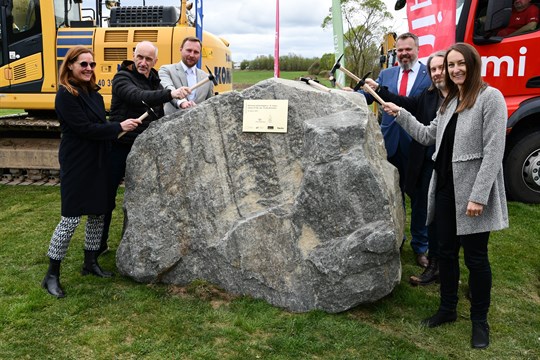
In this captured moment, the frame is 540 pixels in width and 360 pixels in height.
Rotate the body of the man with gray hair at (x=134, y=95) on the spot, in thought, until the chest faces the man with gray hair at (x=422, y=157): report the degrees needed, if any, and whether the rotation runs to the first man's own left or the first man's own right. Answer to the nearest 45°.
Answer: approximately 45° to the first man's own left

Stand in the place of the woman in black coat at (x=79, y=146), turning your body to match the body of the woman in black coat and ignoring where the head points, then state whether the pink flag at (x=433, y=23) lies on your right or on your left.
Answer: on your left

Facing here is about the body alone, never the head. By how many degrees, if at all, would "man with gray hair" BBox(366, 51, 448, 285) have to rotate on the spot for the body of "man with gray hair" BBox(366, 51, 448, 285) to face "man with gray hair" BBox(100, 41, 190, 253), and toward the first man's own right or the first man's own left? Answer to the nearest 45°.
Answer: approximately 45° to the first man's own right

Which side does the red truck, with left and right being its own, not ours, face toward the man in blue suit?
front

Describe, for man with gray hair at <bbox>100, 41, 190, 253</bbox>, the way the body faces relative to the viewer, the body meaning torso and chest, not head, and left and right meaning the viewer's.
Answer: facing the viewer and to the right of the viewer

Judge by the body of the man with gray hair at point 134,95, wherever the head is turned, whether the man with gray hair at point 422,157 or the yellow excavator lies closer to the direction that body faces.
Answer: the man with gray hair

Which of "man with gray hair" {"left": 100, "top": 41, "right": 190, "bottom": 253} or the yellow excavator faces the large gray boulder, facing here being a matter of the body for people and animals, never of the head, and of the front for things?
the man with gray hair

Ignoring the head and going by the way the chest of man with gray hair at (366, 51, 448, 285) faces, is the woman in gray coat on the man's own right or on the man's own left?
on the man's own left

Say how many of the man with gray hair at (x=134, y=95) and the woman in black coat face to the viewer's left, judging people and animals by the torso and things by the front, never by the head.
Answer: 0

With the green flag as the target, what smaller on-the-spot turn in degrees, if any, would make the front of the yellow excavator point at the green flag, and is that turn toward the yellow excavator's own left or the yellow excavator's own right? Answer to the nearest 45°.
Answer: approximately 180°

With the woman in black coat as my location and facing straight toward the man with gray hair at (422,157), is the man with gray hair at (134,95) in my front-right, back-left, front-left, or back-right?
front-left

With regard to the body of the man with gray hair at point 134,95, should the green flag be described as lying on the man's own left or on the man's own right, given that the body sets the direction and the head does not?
on the man's own left

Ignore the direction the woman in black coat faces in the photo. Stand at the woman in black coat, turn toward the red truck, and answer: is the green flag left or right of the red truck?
left

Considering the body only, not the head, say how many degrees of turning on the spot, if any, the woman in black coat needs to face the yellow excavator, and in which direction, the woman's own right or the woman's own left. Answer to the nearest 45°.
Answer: approximately 135° to the woman's own left

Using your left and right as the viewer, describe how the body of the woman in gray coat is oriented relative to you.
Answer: facing the viewer and to the left of the viewer

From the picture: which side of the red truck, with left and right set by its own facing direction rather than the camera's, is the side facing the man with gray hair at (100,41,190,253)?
front

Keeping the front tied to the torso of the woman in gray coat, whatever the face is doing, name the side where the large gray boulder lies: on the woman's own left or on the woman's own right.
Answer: on the woman's own right

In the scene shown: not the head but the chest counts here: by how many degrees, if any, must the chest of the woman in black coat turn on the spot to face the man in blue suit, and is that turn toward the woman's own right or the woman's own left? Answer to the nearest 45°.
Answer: approximately 45° to the woman's own left

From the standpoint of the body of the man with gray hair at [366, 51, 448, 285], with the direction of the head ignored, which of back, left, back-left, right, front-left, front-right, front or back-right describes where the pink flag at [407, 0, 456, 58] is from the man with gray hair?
back-right
